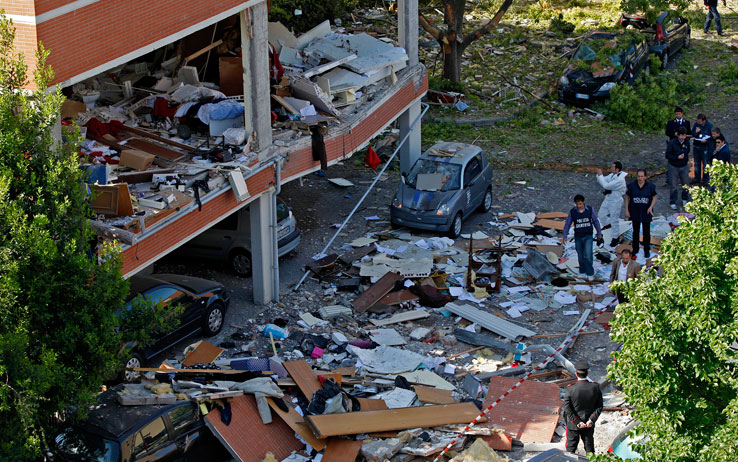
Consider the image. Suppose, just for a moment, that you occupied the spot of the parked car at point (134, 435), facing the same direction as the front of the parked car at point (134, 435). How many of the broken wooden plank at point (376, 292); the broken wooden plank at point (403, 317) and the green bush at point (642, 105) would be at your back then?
3

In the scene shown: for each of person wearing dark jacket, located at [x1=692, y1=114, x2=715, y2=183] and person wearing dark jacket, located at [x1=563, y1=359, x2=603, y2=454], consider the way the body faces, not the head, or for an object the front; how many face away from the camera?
1

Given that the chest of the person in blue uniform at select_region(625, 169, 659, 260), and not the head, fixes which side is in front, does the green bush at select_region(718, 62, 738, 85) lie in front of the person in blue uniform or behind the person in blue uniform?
behind

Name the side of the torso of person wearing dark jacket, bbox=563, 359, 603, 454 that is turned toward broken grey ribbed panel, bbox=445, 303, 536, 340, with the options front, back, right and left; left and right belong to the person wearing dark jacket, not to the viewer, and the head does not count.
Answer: front

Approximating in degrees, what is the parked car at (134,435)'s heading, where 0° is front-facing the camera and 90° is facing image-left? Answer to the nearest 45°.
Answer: approximately 45°

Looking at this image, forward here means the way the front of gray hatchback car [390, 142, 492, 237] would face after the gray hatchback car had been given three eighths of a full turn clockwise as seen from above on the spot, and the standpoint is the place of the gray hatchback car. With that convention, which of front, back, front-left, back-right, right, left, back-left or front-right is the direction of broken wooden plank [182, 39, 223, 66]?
left

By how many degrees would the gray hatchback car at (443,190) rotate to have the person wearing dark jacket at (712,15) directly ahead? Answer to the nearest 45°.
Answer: approximately 180°

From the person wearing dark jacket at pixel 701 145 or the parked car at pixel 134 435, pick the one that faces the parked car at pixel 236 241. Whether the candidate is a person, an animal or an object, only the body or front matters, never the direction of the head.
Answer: the person wearing dark jacket

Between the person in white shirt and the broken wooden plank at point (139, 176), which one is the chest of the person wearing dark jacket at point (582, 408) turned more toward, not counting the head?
the person in white shirt

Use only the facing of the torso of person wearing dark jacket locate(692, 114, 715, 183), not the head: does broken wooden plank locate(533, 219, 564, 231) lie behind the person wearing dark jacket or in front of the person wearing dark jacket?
in front

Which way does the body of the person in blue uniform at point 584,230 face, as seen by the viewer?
toward the camera

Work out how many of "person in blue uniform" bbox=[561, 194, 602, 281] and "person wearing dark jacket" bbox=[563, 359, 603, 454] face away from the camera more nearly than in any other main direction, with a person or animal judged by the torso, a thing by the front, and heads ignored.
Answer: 1

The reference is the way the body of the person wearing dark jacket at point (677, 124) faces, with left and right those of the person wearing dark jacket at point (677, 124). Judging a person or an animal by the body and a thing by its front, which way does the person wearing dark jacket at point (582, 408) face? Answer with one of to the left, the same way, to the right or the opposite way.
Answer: the opposite way

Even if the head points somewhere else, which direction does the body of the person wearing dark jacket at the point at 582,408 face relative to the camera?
away from the camera

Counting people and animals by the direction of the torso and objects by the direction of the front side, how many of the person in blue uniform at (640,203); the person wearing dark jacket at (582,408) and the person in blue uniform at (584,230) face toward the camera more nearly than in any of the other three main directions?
2

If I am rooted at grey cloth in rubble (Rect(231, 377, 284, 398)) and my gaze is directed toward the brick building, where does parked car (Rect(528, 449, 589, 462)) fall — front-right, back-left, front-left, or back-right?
back-right

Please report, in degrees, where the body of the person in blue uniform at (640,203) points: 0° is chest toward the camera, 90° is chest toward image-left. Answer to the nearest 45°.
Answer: approximately 0°

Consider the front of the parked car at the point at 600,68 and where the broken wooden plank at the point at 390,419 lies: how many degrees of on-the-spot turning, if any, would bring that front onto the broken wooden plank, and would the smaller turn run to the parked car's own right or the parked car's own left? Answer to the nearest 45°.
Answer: approximately 45° to the parked car's own left

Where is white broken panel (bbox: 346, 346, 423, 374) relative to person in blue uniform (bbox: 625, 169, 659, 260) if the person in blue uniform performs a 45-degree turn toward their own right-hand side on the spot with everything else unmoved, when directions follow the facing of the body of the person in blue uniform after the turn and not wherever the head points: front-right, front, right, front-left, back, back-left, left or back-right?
front

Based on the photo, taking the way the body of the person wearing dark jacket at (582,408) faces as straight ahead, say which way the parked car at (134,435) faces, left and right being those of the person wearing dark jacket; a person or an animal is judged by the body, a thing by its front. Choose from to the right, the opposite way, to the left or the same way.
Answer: the opposite way
